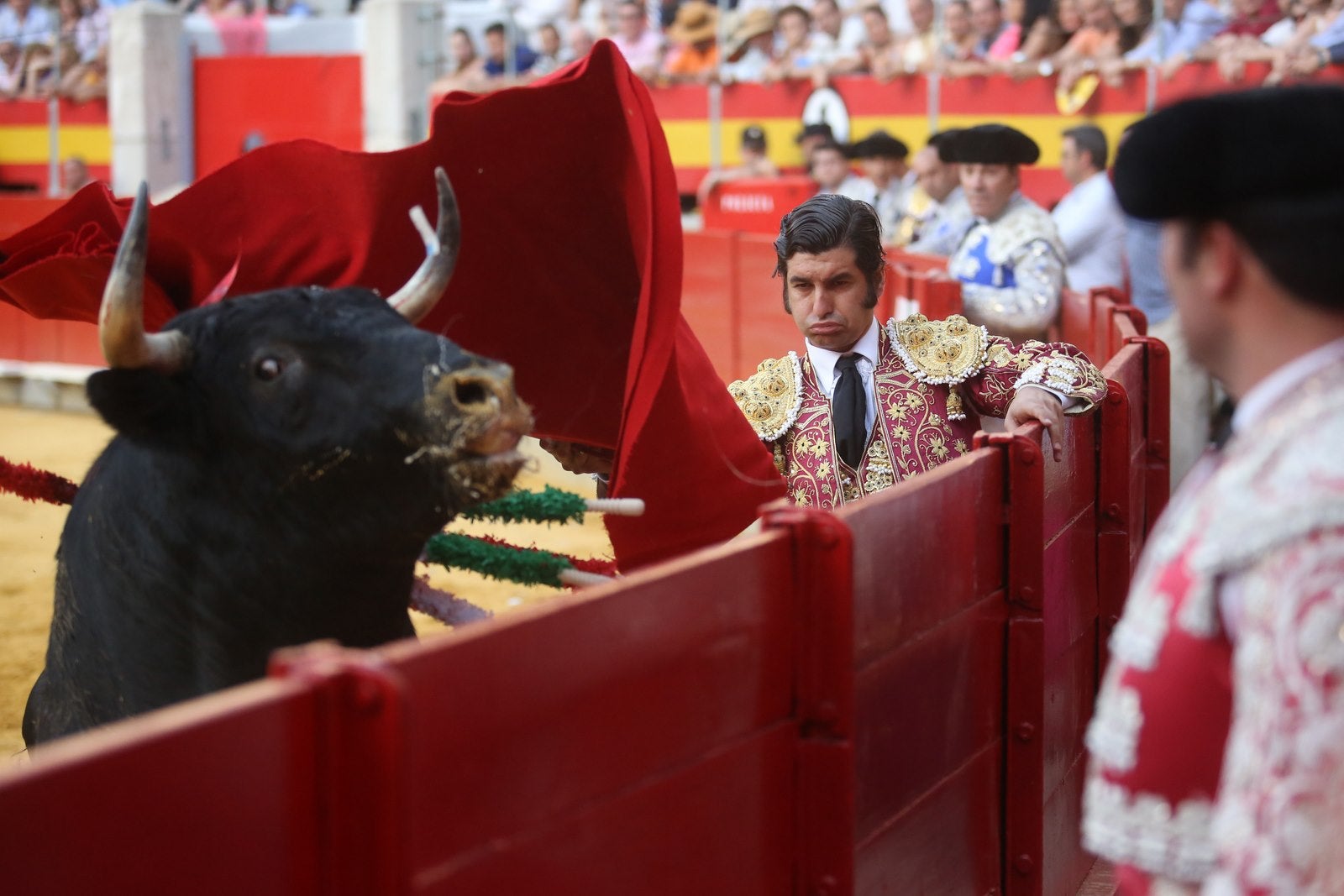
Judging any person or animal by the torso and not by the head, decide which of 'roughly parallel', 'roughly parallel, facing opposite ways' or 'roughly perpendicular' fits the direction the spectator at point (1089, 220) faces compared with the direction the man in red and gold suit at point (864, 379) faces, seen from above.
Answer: roughly perpendicular

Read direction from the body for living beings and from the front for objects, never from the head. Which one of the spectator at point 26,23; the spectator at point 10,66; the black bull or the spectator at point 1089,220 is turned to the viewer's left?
the spectator at point 1089,220

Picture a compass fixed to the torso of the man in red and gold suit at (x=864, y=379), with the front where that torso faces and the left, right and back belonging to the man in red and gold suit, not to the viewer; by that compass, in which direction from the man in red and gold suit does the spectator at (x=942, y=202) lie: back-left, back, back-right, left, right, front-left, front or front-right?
back

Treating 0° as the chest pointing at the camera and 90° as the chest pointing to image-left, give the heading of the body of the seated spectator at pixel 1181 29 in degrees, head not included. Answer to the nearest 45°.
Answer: approximately 45°

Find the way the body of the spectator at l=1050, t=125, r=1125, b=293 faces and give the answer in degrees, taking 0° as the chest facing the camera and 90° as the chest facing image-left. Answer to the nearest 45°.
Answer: approximately 90°

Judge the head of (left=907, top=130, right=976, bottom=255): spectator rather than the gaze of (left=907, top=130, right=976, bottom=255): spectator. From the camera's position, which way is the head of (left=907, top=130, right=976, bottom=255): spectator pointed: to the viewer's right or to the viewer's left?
to the viewer's left

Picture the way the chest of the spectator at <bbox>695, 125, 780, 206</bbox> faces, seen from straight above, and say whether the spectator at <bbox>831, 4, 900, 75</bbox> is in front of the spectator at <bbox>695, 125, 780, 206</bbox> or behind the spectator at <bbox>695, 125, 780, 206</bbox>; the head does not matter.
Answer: behind

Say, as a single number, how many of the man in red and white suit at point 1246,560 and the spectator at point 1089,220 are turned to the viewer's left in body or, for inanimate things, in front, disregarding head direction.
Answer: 2
